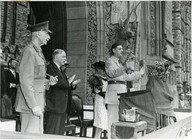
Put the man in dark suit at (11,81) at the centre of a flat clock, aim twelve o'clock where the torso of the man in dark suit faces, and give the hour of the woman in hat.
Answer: The woman in hat is roughly at 11 o'clock from the man in dark suit.

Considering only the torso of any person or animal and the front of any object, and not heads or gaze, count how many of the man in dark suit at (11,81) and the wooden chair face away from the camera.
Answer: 0

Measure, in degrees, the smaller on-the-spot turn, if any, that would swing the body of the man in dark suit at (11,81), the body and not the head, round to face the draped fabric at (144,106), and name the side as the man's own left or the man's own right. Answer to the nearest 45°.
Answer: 0° — they already face it

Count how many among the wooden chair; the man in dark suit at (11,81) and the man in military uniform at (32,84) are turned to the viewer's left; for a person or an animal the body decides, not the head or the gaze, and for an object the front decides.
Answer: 0

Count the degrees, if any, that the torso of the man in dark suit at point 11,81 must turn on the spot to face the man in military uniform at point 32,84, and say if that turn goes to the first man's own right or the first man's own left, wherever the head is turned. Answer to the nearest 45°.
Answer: approximately 45° to the first man's own right

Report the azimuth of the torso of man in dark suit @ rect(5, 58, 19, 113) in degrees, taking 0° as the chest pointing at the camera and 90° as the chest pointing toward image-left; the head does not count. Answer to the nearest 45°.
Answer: approximately 315°

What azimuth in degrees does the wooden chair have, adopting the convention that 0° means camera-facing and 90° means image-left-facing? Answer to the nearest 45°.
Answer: approximately 315°

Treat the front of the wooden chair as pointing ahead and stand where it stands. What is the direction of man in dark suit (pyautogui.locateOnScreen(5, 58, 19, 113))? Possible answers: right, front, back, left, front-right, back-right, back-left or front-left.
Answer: back-right

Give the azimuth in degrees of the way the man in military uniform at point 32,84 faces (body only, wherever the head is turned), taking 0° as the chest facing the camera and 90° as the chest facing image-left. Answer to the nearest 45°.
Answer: approximately 270°

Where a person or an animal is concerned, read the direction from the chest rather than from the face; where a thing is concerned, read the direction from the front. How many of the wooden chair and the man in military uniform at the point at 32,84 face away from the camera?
0

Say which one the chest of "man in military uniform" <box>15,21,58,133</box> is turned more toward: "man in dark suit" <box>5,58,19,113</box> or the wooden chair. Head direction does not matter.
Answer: the wooden chair

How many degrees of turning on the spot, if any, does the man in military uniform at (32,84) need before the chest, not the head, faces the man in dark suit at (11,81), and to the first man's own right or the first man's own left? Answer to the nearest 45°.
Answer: approximately 90° to the first man's own left

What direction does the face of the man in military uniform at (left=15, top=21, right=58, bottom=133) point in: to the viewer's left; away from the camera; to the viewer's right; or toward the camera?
to the viewer's right

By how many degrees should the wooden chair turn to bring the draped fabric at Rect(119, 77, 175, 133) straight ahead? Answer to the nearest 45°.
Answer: approximately 45° to its left

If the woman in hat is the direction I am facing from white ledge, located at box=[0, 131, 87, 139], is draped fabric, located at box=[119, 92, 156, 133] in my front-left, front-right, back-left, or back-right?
front-right
